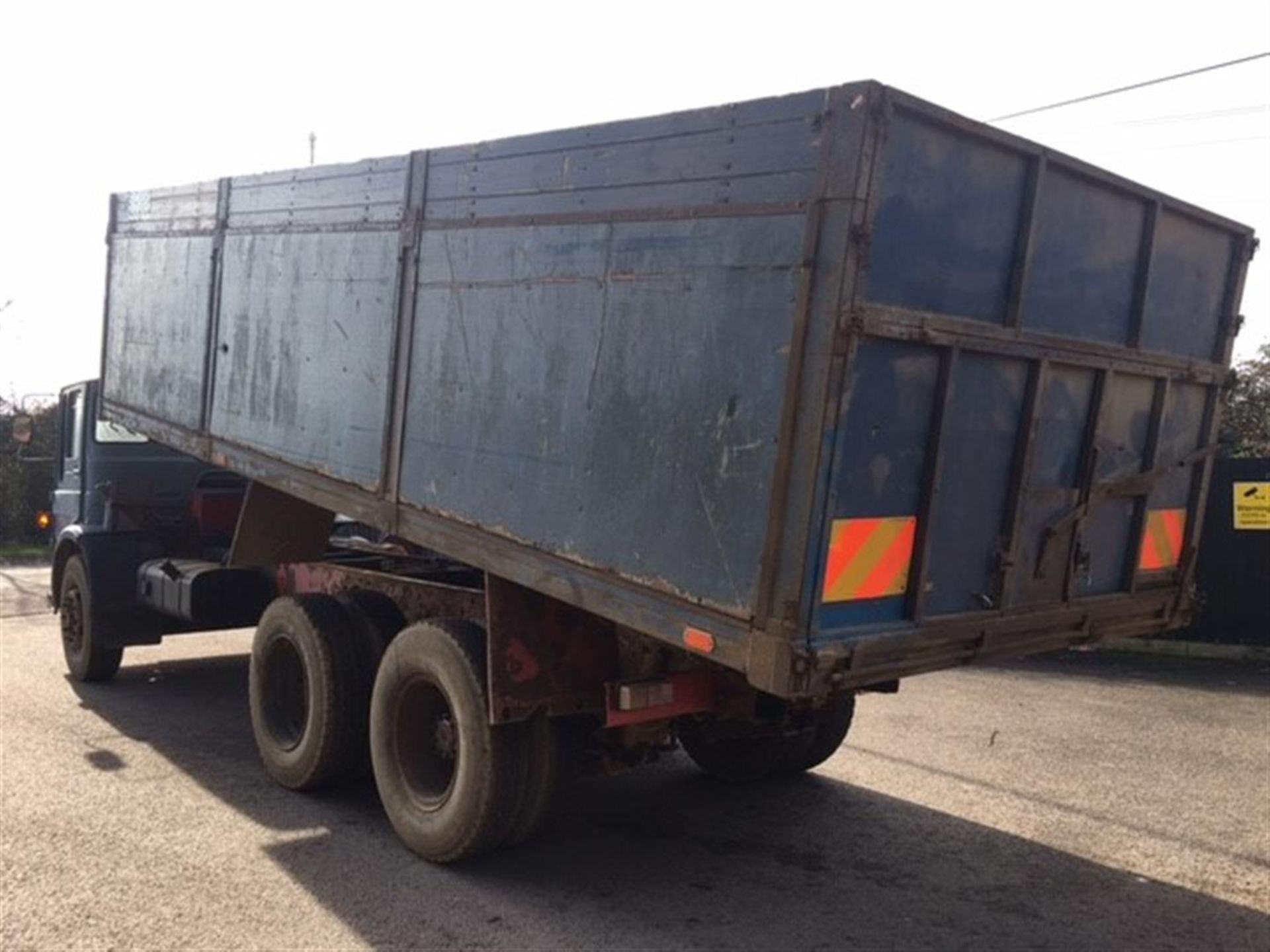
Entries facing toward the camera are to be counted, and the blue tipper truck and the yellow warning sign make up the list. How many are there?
1

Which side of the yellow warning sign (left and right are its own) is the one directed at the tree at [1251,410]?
back

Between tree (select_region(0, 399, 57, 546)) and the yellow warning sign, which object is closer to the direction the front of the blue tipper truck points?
the tree

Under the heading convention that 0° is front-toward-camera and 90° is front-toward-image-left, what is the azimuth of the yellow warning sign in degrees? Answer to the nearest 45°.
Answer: approximately 0°

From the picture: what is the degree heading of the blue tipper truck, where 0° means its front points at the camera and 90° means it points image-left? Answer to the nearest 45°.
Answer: approximately 135°
